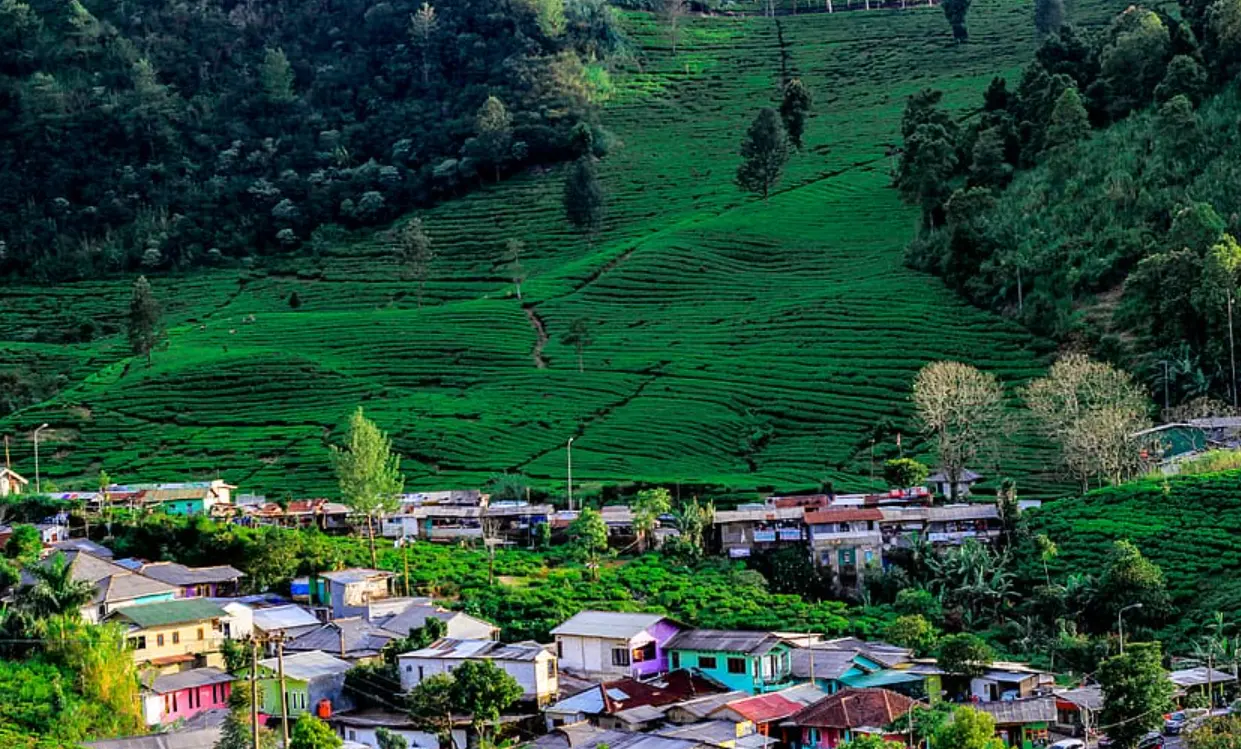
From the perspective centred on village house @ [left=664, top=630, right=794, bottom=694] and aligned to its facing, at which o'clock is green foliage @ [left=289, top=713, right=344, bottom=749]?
The green foliage is roughly at 3 o'clock from the village house.

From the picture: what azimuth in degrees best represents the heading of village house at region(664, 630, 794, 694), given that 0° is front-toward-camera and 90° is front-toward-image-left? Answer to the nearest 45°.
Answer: approximately 315°

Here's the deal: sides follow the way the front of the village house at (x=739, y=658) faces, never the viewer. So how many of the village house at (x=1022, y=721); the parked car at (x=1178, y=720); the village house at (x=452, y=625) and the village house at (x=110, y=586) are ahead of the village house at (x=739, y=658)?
2

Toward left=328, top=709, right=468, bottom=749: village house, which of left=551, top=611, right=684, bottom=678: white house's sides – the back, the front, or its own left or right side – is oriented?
right

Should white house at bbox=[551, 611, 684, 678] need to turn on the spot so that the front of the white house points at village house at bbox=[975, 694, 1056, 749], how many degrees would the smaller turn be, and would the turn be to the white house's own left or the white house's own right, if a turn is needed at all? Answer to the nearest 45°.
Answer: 0° — it already faces it

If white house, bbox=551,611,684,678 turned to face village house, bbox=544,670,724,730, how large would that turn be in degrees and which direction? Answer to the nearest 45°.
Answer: approximately 45° to its right

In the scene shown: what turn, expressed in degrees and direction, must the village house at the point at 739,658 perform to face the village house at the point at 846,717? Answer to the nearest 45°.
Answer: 0° — it already faces it

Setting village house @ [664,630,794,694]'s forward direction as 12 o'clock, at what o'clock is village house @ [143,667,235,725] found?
village house @ [143,667,235,725] is roughly at 4 o'clock from village house @ [664,630,794,694].

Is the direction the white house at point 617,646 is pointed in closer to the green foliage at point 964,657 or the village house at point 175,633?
the green foliage

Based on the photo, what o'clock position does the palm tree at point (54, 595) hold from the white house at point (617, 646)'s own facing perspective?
The palm tree is roughly at 4 o'clock from the white house.

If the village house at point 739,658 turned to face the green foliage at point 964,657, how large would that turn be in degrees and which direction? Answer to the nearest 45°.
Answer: approximately 45° to its left

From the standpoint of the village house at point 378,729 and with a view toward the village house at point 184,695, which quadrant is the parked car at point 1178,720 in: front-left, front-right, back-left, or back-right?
back-right
